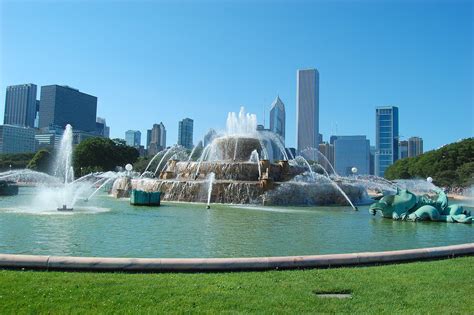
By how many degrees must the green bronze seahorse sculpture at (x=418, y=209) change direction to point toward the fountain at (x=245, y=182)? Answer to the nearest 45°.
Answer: approximately 45° to its right

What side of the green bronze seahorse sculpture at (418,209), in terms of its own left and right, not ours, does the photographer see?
left
